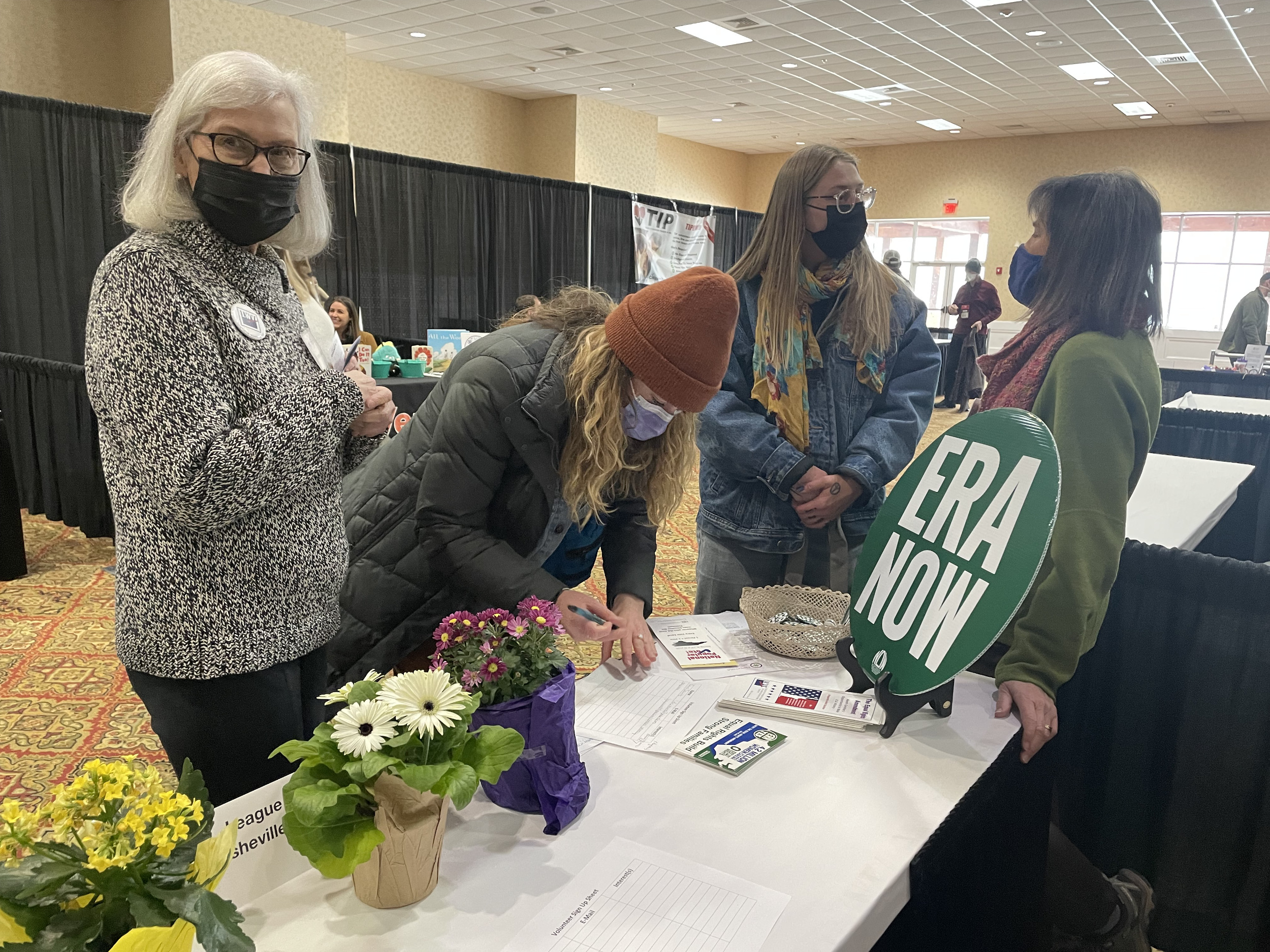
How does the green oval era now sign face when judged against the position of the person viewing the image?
facing the viewer and to the left of the viewer

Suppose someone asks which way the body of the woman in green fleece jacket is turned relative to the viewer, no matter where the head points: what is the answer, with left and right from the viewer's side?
facing to the left of the viewer

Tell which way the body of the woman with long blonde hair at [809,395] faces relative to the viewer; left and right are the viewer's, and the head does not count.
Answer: facing the viewer and to the right of the viewer

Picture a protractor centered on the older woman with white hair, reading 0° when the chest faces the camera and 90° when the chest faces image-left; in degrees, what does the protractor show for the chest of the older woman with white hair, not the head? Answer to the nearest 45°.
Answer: approximately 315°

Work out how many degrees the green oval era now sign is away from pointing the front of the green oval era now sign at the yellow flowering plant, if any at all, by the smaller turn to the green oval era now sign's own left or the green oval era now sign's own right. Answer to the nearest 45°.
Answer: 0° — it already faces it

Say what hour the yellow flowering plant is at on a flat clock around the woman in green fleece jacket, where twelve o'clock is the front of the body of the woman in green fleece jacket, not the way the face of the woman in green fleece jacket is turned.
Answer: The yellow flowering plant is roughly at 10 o'clock from the woman in green fleece jacket.

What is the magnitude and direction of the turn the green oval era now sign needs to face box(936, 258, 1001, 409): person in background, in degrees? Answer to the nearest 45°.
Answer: approximately 135° to its right

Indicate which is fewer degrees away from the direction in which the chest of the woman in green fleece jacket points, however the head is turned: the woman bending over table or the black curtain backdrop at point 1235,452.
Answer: the woman bending over table

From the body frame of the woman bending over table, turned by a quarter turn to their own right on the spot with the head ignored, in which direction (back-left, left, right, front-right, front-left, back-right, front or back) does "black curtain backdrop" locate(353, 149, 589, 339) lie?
back-right

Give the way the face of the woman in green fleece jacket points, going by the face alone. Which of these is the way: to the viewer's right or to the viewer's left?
to the viewer's left
